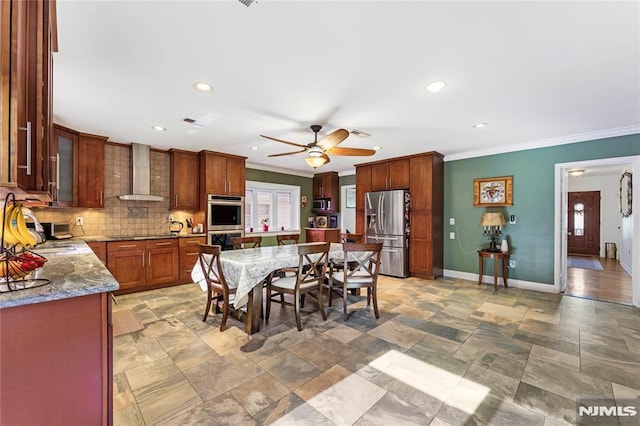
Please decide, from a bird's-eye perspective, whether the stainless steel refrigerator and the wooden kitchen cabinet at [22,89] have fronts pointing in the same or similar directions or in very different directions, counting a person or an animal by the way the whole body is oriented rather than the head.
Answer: very different directions

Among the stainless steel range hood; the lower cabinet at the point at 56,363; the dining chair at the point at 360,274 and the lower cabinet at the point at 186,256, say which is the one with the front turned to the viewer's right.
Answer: the lower cabinet at the point at 56,363

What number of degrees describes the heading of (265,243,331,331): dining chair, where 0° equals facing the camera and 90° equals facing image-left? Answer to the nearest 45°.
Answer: approximately 135°

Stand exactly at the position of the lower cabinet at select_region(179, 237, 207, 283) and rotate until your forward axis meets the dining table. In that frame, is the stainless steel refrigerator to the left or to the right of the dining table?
left

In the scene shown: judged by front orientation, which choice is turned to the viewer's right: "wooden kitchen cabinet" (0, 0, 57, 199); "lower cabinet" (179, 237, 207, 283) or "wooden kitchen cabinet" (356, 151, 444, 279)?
"wooden kitchen cabinet" (0, 0, 57, 199)

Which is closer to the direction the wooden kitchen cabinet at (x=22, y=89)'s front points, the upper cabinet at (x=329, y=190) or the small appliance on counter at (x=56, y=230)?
the upper cabinet

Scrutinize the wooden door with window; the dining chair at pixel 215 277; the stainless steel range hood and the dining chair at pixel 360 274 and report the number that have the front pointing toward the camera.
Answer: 2

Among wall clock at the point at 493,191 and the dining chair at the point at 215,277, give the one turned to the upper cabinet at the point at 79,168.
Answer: the wall clock

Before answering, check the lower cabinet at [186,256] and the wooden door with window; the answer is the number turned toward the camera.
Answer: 2
